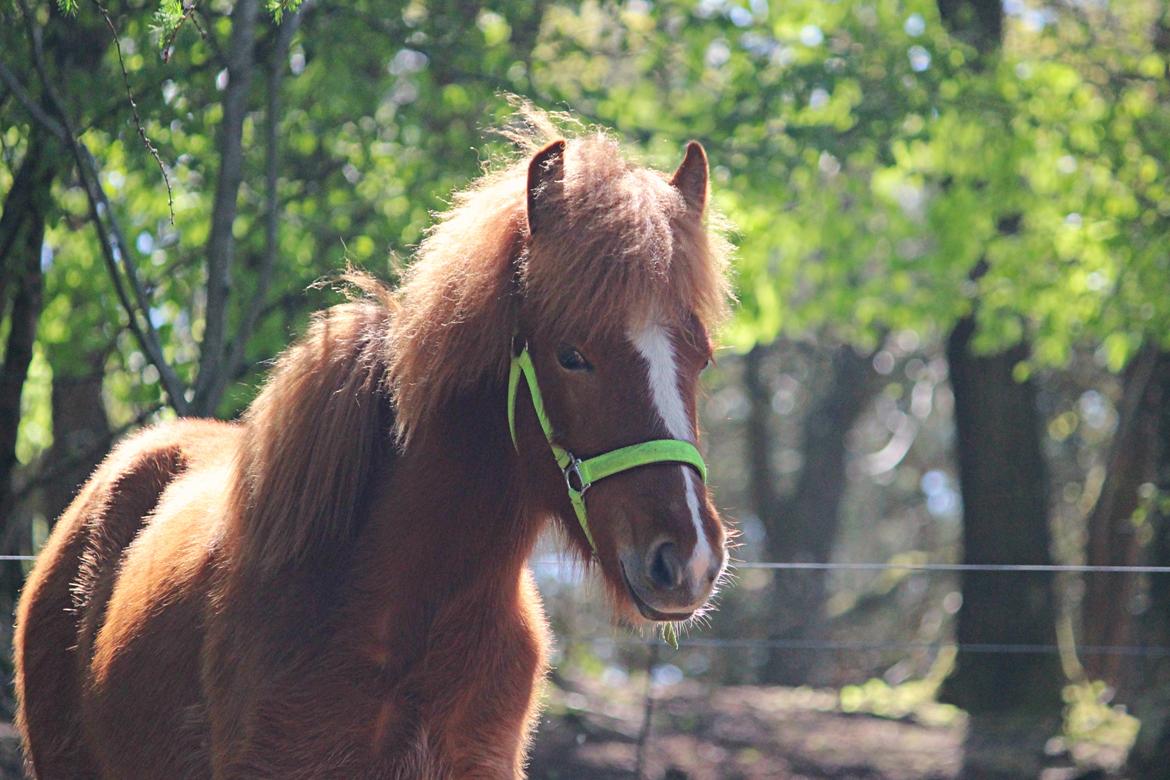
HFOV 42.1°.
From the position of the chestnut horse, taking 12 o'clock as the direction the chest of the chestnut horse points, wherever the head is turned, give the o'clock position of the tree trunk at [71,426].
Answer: The tree trunk is roughly at 7 o'clock from the chestnut horse.

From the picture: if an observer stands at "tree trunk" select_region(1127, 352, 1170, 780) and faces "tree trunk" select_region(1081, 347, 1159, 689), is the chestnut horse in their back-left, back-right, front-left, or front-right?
back-left

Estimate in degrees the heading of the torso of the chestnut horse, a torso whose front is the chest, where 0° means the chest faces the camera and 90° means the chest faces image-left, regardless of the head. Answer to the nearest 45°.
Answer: approximately 315°

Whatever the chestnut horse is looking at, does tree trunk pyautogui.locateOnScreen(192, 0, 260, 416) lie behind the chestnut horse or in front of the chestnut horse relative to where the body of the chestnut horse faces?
behind

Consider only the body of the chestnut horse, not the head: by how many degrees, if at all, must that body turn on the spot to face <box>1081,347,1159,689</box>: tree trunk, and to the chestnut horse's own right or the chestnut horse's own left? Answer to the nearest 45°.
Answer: approximately 90° to the chestnut horse's own left

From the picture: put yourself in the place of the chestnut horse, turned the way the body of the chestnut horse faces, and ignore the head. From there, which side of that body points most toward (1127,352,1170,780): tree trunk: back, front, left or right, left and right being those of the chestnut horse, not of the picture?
left

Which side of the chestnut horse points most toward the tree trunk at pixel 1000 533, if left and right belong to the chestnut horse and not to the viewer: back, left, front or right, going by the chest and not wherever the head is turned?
left
